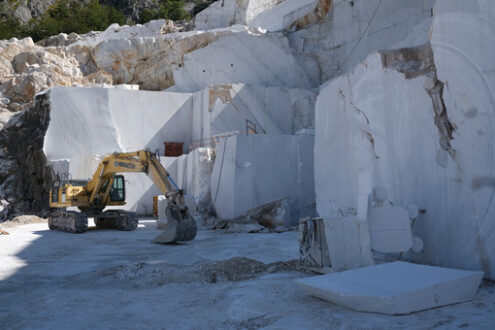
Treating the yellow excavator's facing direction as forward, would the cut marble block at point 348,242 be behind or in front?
in front

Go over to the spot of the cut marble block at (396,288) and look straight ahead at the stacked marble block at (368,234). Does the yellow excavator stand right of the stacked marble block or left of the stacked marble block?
left

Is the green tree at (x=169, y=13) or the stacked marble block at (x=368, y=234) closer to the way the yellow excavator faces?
the stacked marble block

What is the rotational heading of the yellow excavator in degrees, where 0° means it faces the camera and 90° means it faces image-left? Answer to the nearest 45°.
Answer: approximately 315°

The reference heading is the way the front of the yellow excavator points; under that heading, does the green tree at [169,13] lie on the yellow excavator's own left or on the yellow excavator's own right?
on the yellow excavator's own left

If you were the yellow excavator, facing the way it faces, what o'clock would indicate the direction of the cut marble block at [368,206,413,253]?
The cut marble block is roughly at 1 o'clock from the yellow excavator.

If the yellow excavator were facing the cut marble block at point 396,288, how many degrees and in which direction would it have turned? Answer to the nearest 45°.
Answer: approximately 45° to its right
